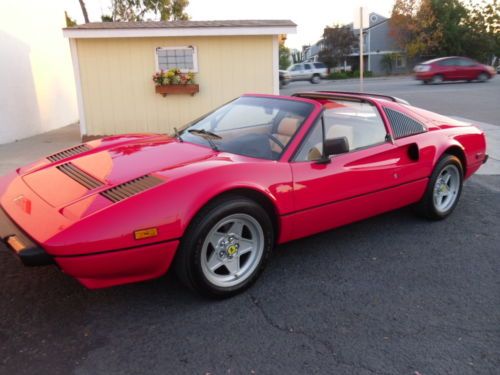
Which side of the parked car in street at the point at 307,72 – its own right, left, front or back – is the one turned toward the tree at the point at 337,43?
right

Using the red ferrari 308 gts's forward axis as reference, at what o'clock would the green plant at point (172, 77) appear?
The green plant is roughly at 4 o'clock from the red ferrari 308 gts.

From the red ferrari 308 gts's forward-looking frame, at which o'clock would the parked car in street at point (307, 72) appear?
The parked car in street is roughly at 5 o'clock from the red ferrari 308 gts.

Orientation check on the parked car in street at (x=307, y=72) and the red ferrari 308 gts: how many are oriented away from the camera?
0

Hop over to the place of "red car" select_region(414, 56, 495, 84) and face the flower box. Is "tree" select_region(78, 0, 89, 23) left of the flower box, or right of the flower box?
right

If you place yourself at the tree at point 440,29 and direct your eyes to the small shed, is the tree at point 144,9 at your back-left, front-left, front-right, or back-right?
front-right

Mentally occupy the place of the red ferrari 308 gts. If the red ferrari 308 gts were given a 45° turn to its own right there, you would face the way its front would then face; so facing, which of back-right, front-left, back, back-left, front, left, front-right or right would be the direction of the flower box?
right

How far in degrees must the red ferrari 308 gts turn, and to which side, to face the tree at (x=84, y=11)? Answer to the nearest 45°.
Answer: approximately 135° to its right

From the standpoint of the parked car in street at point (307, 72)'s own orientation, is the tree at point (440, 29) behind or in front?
behind

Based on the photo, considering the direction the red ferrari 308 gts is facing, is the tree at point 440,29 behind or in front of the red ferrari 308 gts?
behind

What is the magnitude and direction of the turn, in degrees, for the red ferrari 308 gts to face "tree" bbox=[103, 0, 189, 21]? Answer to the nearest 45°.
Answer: approximately 135° to its right

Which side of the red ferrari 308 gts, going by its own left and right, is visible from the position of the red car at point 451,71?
back

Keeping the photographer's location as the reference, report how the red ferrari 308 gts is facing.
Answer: facing the viewer and to the left of the viewer

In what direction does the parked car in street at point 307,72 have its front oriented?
to the viewer's left

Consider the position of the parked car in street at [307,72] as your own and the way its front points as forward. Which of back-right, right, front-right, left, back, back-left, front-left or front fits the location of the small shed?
left

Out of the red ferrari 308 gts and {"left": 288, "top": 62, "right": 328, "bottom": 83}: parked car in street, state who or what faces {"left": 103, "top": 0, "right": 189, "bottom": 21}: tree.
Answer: the parked car in street

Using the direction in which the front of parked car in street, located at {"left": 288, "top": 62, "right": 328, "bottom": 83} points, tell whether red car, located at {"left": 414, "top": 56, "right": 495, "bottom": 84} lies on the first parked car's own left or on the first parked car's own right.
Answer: on the first parked car's own left

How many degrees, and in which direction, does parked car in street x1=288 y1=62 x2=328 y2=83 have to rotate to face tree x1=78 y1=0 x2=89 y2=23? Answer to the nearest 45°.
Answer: approximately 45° to its left
